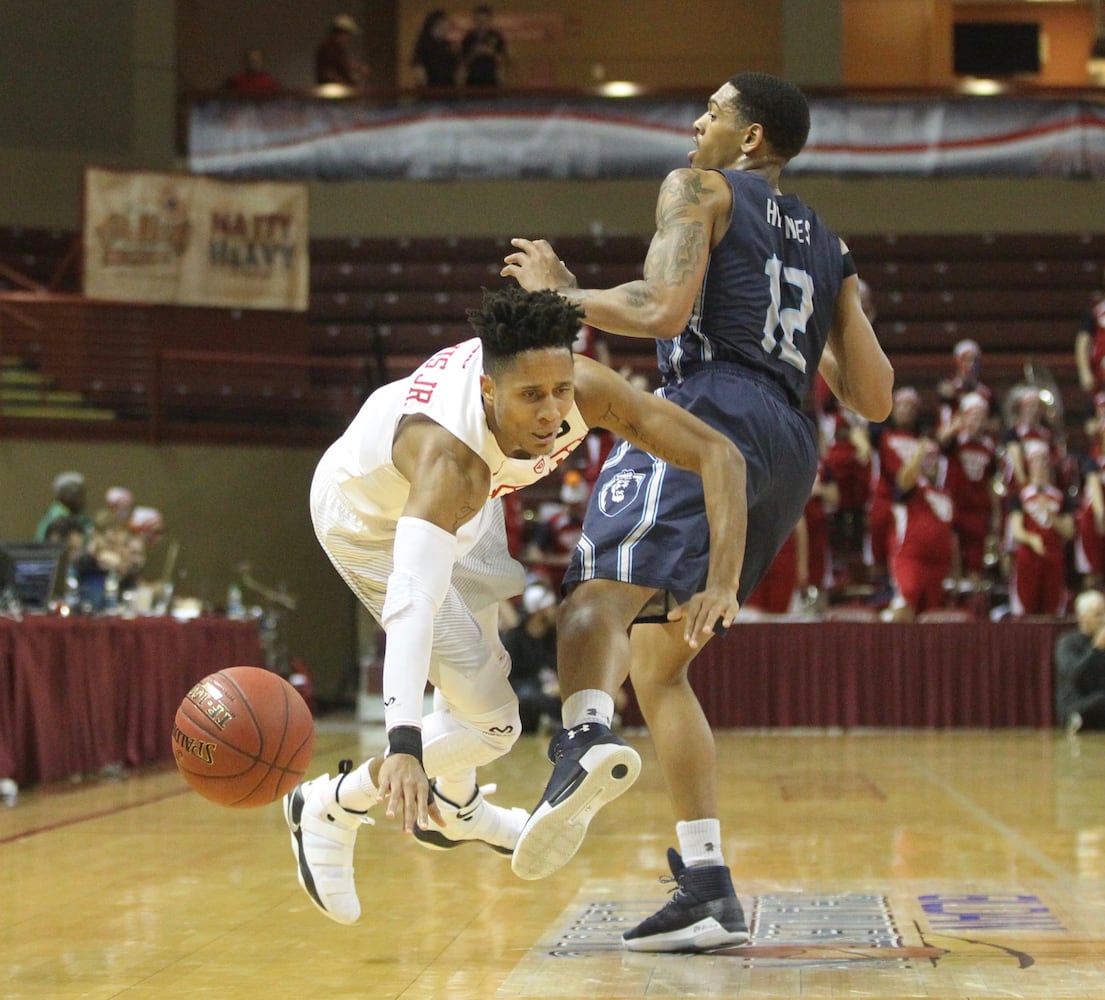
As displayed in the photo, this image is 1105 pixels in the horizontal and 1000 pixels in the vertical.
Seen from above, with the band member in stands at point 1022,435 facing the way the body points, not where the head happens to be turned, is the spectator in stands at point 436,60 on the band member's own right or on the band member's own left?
on the band member's own right

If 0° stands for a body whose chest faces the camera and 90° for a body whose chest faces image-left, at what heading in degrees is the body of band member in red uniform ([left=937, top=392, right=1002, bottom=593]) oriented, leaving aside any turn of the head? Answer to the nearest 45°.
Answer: approximately 0°

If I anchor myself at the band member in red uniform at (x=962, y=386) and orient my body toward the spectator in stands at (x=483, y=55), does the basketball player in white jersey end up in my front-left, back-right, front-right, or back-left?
back-left

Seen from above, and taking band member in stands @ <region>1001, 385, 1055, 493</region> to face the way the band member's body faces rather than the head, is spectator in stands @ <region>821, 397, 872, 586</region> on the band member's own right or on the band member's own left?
on the band member's own right

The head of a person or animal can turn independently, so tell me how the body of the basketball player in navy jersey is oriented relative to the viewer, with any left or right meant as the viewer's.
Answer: facing away from the viewer and to the left of the viewer
